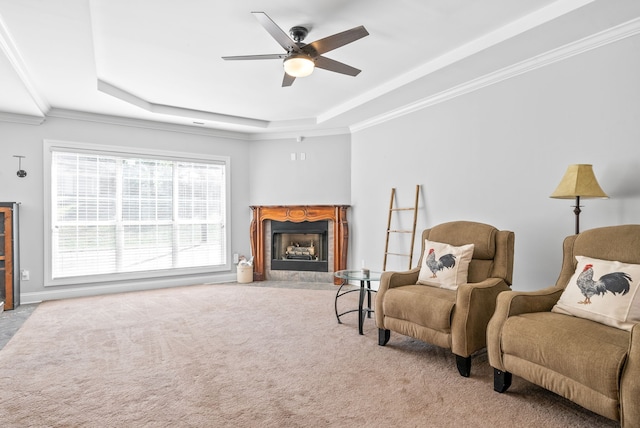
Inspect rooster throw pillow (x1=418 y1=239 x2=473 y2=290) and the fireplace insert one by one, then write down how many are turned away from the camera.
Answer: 0

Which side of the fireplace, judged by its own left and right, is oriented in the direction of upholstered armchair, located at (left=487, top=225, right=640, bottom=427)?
front

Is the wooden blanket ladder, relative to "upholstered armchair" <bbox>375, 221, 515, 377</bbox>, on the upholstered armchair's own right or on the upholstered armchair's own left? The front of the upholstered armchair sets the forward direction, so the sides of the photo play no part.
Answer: on the upholstered armchair's own right

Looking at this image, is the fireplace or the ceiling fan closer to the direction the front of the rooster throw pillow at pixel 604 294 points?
the ceiling fan

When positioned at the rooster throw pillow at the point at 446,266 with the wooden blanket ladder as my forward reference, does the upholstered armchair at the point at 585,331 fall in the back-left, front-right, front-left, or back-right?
back-right

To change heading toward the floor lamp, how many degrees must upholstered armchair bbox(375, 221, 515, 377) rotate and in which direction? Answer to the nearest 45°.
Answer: approximately 135° to its left

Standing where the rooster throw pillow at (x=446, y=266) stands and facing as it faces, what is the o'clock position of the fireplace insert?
The fireplace insert is roughly at 3 o'clock from the rooster throw pillow.

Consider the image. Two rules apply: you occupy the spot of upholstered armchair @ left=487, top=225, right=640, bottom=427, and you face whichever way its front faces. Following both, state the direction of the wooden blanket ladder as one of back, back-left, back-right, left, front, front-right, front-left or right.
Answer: right

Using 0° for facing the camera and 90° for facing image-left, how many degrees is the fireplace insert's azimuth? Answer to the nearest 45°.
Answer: approximately 0°

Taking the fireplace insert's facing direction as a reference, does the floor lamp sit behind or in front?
in front

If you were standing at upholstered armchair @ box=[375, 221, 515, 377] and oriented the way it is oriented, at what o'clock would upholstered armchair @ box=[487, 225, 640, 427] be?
upholstered armchair @ box=[487, 225, 640, 427] is roughly at 9 o'clock from upholstered armchair @ box=[375, 221, 515, 377].

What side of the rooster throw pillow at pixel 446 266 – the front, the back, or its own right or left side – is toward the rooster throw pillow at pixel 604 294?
left

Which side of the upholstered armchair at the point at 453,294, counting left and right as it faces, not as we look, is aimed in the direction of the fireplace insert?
right

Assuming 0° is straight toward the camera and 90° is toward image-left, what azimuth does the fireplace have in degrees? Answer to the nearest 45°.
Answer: approximately 0°

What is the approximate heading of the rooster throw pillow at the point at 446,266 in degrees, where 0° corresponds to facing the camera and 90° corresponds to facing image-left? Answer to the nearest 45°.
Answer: approximately 45°
